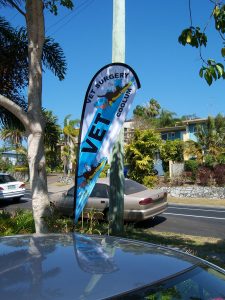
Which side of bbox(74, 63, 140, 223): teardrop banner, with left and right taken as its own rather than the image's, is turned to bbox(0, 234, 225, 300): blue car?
front

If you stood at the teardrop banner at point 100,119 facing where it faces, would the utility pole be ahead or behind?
behind

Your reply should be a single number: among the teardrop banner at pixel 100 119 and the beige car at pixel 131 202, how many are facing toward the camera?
1

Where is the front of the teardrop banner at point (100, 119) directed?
toward the camera

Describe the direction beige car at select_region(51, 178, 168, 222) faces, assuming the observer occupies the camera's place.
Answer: facing away from the viewer and to the left of the viewer

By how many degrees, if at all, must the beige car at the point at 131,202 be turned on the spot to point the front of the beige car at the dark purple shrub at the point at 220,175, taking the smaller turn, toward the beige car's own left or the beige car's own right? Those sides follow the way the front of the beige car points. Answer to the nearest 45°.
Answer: approximately 90° to the beige car's own right

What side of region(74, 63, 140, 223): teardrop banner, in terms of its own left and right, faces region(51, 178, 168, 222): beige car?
back
